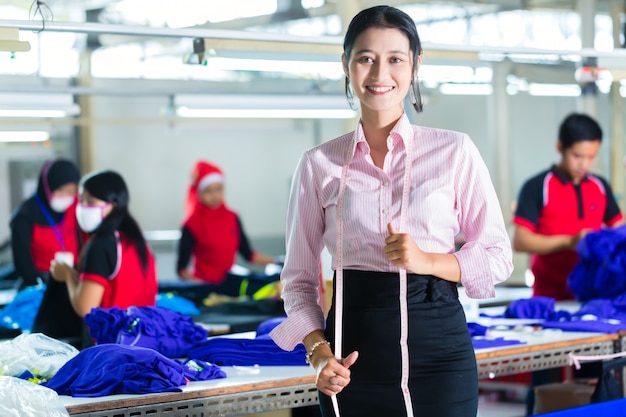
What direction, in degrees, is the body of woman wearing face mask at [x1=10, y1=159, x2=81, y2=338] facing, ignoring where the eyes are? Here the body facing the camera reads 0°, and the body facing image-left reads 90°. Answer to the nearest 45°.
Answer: approximately 315°

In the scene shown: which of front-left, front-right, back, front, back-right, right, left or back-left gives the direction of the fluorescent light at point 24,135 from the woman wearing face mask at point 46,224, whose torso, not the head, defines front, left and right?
back-left

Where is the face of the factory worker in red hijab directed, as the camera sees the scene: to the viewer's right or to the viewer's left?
to the viewer's right

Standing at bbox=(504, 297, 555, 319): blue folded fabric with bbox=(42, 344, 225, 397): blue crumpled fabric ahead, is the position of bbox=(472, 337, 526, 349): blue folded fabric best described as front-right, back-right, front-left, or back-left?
front-left

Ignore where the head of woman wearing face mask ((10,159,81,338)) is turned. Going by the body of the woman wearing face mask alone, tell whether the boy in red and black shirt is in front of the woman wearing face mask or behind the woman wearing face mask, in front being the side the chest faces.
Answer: in front

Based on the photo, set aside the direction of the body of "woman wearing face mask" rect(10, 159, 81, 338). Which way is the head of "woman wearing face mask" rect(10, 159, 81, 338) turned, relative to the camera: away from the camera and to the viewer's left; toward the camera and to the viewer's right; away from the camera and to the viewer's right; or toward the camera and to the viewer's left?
toward the camera and to the viewer's right

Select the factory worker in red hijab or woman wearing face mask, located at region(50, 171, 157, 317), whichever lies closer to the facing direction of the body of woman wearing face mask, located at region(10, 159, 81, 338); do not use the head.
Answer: the woman wearing face mask

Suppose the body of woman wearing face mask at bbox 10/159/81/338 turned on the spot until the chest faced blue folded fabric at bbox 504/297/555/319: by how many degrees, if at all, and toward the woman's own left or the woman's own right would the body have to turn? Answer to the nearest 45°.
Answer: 0° — they already face it

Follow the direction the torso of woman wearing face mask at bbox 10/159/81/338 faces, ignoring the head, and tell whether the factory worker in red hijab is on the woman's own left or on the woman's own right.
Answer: on the woman's own left

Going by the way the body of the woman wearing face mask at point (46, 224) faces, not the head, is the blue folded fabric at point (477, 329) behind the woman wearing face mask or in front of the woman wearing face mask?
in front
